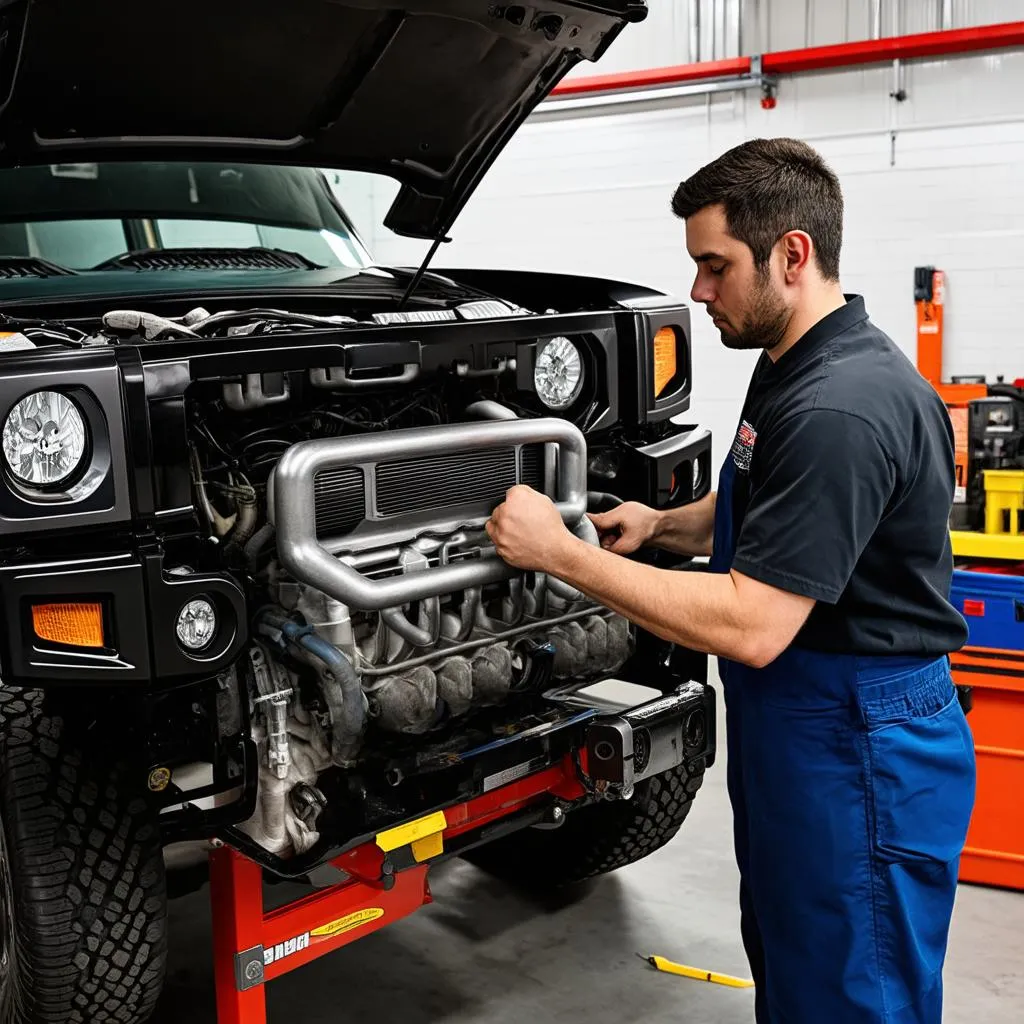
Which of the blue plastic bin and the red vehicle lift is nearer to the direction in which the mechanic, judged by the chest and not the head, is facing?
the red vehicle lift

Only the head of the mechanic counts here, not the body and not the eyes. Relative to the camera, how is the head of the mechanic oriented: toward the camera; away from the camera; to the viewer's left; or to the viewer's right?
to the viewer's left

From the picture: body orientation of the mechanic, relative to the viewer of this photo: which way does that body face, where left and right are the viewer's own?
facing to the left of the viewer

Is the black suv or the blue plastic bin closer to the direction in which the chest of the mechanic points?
the black suv

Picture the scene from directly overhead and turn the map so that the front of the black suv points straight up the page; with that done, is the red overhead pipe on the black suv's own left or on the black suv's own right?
on the black suv's own left

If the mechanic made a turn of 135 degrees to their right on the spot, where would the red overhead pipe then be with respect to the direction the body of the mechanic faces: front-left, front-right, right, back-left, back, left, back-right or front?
front-left

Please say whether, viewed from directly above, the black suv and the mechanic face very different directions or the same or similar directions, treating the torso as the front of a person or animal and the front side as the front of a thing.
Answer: very different directions

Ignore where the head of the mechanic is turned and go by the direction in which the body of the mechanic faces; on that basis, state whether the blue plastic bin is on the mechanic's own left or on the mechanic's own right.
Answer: on the mechanic's own right

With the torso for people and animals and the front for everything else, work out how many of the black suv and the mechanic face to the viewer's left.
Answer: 1
